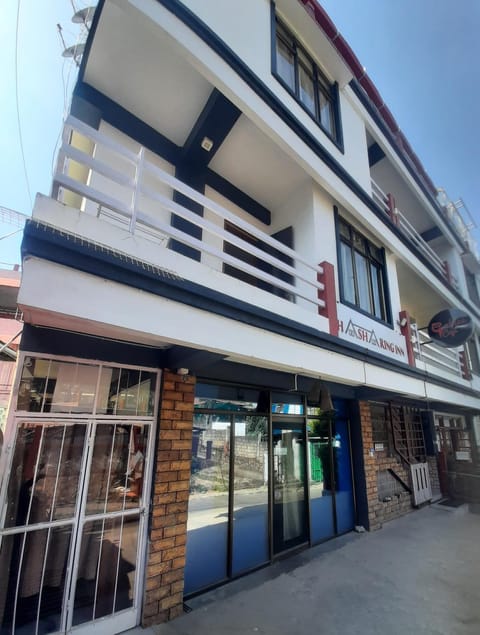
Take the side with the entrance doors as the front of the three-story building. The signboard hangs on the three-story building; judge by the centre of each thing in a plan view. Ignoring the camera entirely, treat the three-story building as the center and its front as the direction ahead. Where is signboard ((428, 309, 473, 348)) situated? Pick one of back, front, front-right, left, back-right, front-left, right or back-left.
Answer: left

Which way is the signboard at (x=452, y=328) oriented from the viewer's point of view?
toward the camera

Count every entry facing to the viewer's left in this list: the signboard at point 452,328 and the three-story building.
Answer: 0

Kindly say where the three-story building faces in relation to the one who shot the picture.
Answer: facing the viewer and to the right of the viewer

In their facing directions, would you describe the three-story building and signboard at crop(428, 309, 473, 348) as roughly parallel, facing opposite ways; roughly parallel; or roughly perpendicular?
roughly perpendicular

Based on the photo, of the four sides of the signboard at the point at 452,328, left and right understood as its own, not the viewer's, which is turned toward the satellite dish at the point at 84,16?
front

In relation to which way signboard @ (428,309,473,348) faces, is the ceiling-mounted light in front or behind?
in front

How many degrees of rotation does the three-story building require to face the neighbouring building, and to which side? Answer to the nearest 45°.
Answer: approximately 135° to its right
